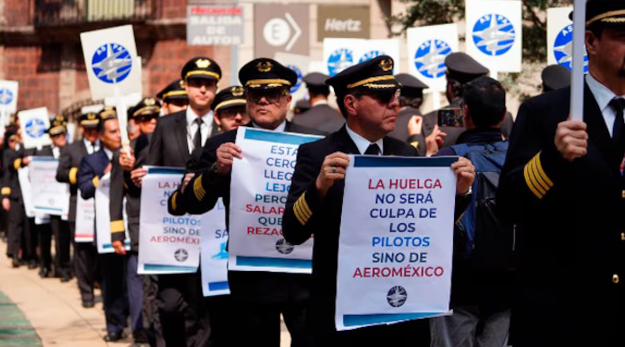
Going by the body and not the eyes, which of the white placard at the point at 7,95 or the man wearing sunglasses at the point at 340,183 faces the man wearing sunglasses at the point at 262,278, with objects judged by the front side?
the white placard

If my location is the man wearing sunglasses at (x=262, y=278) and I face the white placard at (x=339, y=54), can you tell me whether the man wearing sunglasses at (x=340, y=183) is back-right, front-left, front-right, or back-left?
back-right

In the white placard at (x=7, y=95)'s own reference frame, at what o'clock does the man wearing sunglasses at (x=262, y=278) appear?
The man wearing sunglasses is roughly at 12 o'clock from the white placard.

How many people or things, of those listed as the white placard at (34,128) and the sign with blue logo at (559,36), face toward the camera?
2

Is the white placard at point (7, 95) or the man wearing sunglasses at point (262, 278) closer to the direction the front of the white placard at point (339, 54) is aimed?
the man wearing sunglasses
